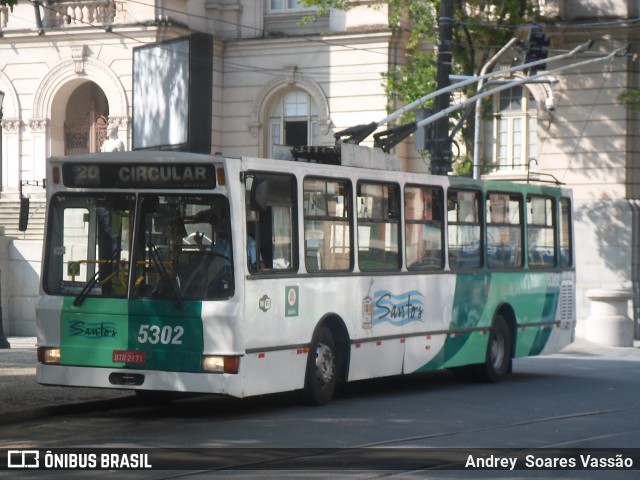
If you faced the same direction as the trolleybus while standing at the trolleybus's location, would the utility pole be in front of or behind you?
behind

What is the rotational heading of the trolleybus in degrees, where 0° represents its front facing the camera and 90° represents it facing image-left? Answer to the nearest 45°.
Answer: approximately 45°
